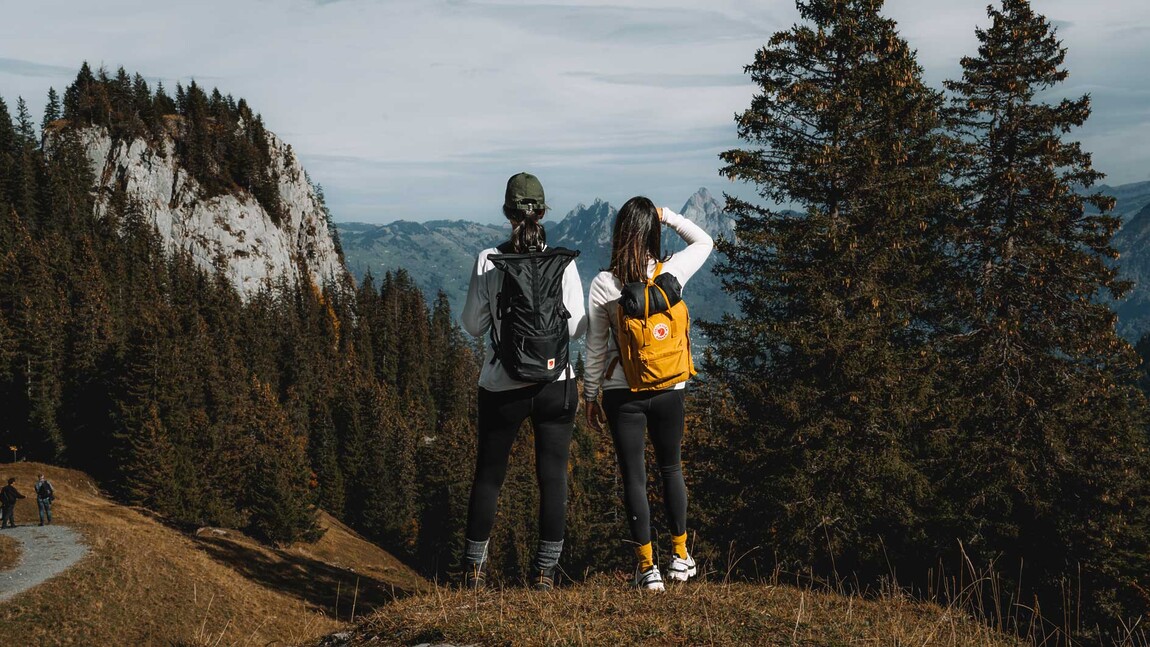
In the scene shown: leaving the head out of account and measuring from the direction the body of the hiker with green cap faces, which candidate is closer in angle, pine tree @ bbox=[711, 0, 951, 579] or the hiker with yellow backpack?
the pine tree

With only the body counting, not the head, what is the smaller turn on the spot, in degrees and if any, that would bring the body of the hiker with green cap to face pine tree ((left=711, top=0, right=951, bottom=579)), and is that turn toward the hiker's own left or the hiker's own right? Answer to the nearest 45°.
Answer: approximately 45° to the hiker's own right

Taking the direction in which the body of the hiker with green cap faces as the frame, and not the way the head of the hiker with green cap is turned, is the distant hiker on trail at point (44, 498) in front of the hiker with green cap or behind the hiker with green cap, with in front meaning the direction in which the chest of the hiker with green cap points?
in front

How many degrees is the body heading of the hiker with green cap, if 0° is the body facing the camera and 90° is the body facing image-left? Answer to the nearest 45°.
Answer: approximately 180°

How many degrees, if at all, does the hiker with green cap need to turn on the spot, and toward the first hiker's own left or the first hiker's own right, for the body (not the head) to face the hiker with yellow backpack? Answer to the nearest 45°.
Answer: approximately 90° to the first hiker's own right

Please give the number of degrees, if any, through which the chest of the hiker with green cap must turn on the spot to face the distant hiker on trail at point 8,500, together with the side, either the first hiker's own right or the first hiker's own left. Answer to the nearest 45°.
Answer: approximately 45° to the first hiker's own left

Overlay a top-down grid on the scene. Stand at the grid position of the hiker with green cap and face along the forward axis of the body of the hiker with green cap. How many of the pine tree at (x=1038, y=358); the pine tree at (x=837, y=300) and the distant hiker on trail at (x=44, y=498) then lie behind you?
0

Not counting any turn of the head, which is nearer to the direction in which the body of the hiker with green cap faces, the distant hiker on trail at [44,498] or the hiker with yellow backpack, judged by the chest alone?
the distant hiker on trail

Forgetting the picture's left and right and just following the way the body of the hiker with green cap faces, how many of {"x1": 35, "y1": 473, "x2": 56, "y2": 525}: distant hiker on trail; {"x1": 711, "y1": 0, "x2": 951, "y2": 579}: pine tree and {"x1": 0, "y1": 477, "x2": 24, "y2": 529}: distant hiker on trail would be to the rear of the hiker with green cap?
0

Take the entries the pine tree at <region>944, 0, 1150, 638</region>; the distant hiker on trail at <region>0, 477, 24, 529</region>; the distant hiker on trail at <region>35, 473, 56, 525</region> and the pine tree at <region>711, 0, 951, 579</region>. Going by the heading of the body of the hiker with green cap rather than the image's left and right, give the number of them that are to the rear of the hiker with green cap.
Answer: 0
